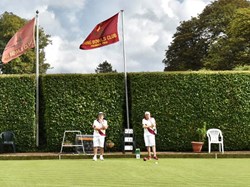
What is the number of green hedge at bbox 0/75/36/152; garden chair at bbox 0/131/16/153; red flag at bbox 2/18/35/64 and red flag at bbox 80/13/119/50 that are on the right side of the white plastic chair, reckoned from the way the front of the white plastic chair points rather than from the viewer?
4

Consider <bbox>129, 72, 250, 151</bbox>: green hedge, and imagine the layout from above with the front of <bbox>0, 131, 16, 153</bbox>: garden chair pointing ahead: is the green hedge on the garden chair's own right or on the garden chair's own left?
on the garden chair's own left

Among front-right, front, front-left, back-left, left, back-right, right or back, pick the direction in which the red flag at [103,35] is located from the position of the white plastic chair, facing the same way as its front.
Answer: right

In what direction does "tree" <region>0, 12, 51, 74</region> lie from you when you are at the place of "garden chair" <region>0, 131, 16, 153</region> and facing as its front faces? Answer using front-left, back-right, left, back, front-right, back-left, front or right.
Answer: back

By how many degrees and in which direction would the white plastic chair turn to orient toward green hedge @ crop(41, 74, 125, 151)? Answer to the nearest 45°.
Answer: approximately 90° to its right

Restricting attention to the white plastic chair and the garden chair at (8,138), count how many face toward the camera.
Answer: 2

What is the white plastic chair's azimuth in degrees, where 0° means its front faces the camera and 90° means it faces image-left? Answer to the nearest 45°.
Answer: approximately 0°

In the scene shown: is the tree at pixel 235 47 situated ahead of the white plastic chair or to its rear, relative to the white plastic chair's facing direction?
to the rear

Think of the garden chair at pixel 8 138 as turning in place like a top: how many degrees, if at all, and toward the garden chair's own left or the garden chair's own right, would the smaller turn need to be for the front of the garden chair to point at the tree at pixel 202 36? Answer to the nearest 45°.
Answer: approximately 135° to the garden chair's own left
